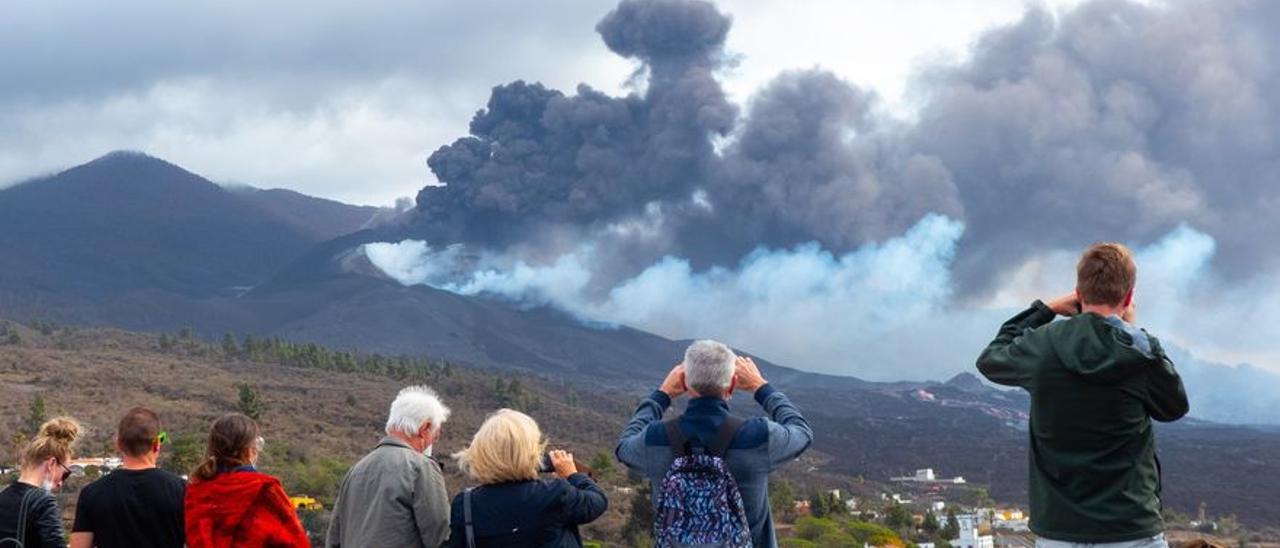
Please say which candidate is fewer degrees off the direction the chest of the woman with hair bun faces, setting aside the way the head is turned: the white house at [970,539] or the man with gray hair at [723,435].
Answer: the white house

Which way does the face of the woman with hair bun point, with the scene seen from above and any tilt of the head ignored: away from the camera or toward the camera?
away from the camera

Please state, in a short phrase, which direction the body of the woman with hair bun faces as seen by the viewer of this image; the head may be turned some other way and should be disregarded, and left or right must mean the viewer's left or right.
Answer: facing away from the viewer and to the right of the viewer

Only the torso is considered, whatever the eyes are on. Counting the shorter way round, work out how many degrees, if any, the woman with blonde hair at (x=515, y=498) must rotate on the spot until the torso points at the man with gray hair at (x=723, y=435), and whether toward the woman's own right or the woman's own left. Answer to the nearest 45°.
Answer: approximately 45° to the woman's own right

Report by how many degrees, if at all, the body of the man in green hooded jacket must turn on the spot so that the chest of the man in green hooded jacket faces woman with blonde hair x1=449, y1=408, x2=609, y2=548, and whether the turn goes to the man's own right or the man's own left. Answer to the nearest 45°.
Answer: approximately 90° to the man's own left

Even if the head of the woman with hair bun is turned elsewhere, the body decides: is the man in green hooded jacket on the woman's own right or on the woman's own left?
on the woman's own right

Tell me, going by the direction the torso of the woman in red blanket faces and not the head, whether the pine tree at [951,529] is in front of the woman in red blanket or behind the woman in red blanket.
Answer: in front

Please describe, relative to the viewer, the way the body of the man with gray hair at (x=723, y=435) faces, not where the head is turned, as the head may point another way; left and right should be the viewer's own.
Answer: facing away from the viewer

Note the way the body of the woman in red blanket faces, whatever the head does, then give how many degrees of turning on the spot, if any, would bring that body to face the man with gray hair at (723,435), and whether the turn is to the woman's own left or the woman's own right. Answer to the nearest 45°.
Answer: approximately 90° to the woman's own right

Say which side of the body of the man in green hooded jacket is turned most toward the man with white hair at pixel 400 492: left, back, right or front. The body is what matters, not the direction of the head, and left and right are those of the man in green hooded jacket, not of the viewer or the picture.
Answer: left

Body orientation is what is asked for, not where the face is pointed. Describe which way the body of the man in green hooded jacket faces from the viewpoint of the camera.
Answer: away from the camera

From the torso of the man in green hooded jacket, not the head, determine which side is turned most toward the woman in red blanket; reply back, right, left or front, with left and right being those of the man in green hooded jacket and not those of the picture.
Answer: left

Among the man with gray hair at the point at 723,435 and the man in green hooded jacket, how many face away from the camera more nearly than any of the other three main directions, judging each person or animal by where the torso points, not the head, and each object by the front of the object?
2

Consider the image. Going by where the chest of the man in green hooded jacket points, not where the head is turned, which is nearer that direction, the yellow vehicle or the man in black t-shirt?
the yellow vehicle
